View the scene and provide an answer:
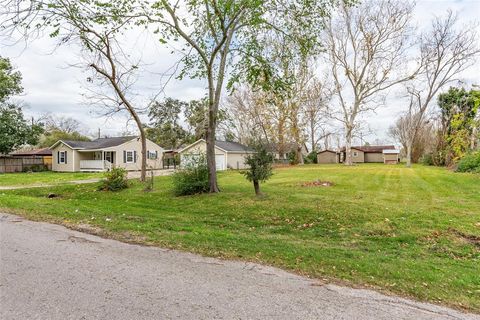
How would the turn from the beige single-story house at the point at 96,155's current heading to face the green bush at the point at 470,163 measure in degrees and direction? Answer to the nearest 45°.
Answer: approximately 45° to its left

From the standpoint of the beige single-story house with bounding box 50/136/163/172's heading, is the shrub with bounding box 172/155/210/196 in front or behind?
in front

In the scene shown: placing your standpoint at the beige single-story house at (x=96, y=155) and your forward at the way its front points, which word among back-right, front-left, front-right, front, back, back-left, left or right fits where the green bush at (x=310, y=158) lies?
left

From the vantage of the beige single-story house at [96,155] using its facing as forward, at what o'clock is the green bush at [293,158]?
The green bush is roughly at 9 o'clock from the beige single-story house.

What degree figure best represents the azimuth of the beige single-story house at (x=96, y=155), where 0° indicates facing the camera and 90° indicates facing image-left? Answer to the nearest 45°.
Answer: approximately 0°

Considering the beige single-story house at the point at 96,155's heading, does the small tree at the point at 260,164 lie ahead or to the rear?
ahead

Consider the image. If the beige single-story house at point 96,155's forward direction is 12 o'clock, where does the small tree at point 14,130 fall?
The small tree is roughly at 4 o'clock from the beige single-story house.

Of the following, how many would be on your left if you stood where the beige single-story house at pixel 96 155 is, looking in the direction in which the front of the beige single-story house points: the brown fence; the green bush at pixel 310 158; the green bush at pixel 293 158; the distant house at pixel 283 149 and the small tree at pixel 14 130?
3

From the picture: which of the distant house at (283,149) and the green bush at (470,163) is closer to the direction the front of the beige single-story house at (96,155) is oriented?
the green bush

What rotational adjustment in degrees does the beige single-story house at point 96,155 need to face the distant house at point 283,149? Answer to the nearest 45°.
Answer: approximately 90° to its left

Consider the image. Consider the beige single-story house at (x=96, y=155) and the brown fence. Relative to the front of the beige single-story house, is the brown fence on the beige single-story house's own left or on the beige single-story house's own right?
on the beige single-story house's own right

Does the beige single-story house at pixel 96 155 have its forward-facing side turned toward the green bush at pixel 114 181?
yes
